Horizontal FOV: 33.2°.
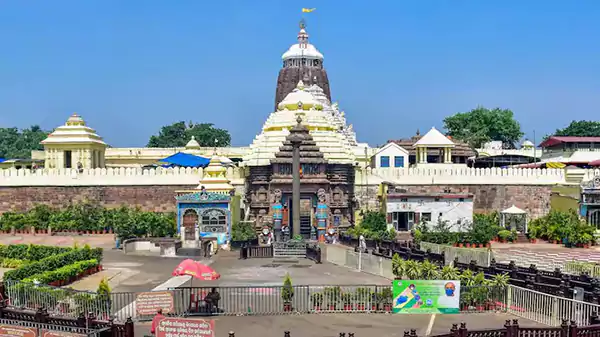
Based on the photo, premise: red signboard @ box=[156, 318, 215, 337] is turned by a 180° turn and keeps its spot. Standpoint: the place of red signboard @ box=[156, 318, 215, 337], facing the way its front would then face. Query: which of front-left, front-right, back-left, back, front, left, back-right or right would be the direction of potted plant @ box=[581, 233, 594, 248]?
front-right

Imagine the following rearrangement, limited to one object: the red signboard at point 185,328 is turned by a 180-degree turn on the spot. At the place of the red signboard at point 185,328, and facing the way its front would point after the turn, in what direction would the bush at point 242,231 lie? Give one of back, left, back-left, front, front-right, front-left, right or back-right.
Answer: front

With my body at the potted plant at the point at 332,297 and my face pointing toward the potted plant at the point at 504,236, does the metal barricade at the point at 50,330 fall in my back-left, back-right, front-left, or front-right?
back-left

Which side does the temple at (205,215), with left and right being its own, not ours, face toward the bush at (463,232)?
left

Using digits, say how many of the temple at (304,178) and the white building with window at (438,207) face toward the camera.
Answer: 2

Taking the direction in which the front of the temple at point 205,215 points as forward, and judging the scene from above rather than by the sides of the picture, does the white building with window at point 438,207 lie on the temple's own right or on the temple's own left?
on the temple's own left

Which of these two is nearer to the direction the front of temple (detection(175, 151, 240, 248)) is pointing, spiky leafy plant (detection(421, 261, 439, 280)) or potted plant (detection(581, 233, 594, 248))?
the spiky leafy plant
